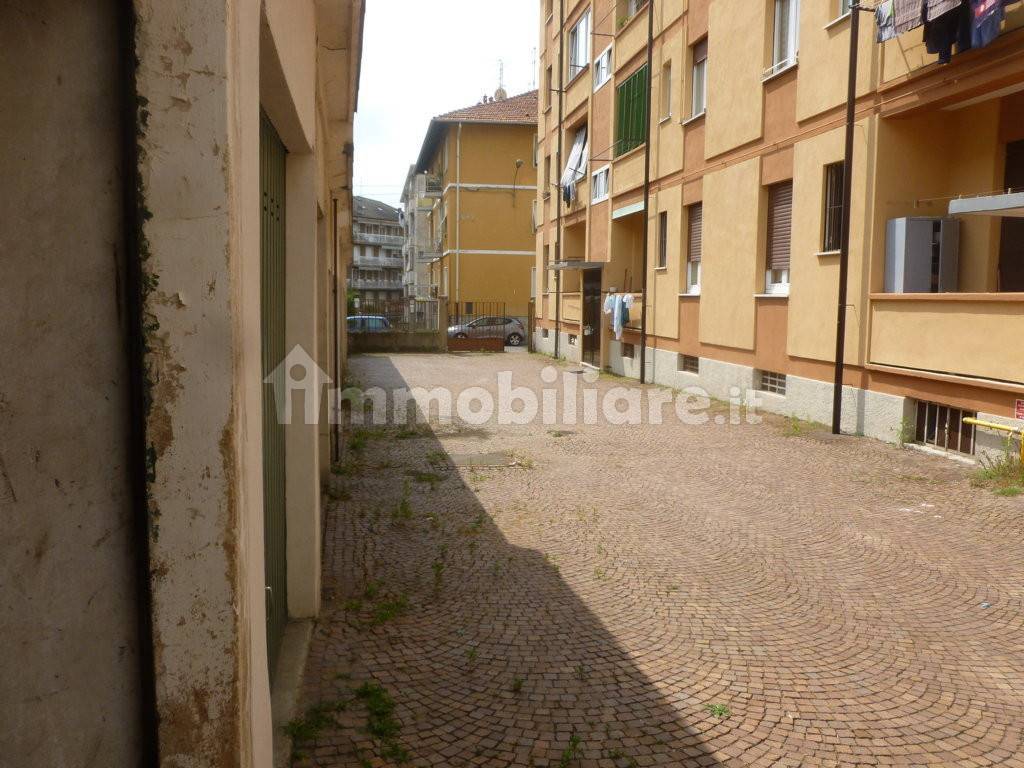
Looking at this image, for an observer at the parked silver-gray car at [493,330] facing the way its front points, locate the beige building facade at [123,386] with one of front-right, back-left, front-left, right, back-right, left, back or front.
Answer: left

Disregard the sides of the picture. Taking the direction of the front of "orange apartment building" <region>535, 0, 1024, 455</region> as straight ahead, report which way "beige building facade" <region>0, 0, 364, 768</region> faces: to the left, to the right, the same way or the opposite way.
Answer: the opposite way

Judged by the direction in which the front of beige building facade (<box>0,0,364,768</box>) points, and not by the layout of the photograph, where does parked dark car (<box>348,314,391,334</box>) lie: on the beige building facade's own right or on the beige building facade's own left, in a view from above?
on the beige building facade's own left

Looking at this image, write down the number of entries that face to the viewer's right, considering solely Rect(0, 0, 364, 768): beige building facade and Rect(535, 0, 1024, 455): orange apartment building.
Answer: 1

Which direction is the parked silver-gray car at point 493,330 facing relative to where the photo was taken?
to the viewer's left

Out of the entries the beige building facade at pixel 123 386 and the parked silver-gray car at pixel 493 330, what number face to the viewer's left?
1

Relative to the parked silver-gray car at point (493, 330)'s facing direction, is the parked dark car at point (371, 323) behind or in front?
in front

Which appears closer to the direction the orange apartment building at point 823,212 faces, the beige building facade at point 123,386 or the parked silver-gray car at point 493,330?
the beige building facade

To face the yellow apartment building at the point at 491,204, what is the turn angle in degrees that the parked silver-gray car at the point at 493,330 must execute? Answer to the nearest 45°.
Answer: approximately 90° to its right

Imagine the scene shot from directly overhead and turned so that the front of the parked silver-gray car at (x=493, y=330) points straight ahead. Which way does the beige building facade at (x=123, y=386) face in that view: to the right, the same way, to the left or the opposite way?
the opposite way

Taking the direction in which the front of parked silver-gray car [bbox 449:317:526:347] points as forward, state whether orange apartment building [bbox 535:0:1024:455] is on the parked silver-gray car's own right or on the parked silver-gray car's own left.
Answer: on the parked silver-gray car's own left

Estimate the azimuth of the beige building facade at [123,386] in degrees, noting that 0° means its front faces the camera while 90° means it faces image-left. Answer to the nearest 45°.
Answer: approximately 270°

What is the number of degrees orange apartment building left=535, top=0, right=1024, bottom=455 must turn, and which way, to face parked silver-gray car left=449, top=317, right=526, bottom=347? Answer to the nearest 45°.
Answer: approximately 90° to its right

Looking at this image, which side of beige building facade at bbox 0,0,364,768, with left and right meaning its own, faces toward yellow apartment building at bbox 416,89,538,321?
left

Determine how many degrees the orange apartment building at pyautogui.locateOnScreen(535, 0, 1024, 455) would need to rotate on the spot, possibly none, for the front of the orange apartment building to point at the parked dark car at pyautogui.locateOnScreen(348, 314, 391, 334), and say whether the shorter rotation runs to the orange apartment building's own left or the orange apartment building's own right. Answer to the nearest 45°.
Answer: approximately 90° to the orange apartment building's own right
